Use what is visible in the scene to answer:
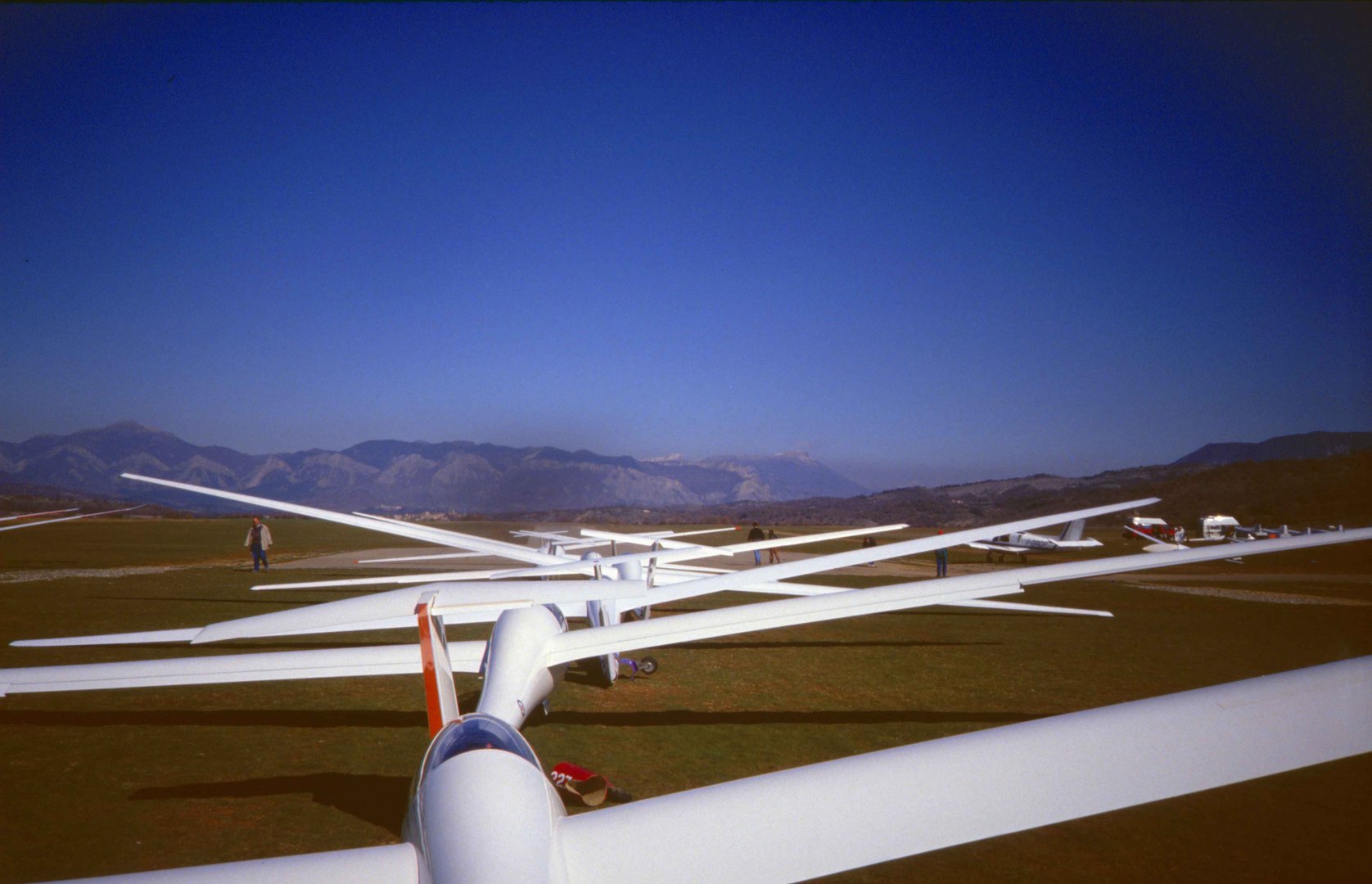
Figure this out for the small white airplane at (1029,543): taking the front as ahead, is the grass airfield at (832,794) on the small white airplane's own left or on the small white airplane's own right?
on the small white airplane's own left

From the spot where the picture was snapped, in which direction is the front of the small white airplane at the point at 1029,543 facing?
facing to the left of the viewer
